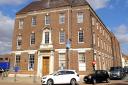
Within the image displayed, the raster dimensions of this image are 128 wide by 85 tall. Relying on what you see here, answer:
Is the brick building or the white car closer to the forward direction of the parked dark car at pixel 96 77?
the white car

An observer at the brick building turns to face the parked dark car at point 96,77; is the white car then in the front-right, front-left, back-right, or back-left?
front-right

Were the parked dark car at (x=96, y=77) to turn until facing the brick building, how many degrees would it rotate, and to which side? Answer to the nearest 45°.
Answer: approximately 90° to its right

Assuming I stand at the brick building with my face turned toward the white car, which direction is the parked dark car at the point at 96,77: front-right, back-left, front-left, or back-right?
front-left

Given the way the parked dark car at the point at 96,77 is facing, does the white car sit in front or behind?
in front

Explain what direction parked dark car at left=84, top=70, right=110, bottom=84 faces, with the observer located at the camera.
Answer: facing the viewer and to the left of the viewer
